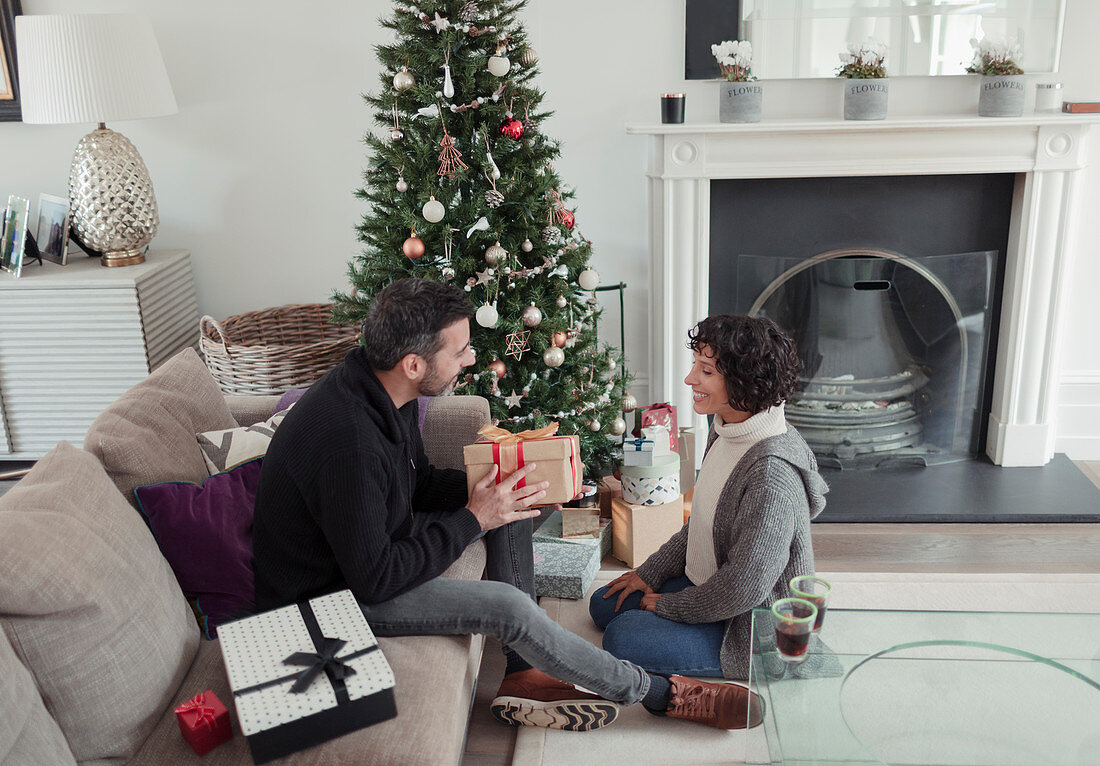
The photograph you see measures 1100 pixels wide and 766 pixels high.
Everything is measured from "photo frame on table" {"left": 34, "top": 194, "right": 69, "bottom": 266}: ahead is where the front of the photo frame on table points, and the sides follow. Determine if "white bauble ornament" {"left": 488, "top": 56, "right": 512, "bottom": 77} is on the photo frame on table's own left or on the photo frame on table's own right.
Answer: on the photo frame on table's own left

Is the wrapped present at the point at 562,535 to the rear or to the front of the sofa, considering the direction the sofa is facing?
to the front

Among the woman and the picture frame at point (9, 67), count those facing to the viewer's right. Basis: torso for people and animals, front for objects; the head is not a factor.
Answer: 0

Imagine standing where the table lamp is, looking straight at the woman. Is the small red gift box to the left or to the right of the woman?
right

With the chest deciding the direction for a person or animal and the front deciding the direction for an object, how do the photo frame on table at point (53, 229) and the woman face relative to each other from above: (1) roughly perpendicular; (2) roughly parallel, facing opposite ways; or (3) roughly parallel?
roughly perpendicular

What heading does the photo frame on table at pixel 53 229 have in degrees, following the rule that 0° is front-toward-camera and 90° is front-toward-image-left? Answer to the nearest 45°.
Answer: approximately 45°

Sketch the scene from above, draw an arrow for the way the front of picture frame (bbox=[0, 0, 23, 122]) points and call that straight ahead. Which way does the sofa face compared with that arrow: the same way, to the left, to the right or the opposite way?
to the left

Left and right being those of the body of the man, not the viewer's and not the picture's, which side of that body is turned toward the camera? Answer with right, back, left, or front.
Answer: right

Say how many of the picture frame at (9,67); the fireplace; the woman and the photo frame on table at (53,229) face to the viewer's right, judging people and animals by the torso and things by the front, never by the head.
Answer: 0

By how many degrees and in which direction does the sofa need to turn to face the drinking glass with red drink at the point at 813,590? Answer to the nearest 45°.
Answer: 0° — it already faces it

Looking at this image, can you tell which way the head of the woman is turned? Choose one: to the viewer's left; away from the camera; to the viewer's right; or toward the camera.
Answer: to the viewer's left

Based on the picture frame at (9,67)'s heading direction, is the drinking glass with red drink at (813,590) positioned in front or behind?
in front

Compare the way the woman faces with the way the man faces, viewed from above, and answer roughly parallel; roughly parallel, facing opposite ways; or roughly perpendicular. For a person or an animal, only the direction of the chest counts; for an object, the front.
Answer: roughly parallel, facing opposite ways

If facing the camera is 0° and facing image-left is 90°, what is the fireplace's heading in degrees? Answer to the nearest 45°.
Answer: approximately 0°

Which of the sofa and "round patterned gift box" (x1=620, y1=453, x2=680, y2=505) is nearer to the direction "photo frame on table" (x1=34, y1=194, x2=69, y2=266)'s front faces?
the sofa

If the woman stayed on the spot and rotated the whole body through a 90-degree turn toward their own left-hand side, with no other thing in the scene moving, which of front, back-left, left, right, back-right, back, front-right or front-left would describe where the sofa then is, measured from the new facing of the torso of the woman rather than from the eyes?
front-right

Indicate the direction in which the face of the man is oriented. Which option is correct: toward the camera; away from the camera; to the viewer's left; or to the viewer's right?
to the viewer's right

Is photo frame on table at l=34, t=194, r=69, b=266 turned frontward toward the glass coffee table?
no

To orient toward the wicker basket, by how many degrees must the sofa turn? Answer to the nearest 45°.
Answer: approximately 90° to its left

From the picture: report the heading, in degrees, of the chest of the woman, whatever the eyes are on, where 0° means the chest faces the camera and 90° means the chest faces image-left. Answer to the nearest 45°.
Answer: approximately 90°

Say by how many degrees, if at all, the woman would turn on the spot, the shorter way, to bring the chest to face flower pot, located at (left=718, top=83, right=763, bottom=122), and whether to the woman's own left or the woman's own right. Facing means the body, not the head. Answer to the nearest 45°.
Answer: approximately 90° to the woman's own right

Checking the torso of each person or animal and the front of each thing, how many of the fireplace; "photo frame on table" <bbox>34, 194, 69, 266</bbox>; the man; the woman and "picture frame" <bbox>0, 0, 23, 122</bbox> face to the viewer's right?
1
